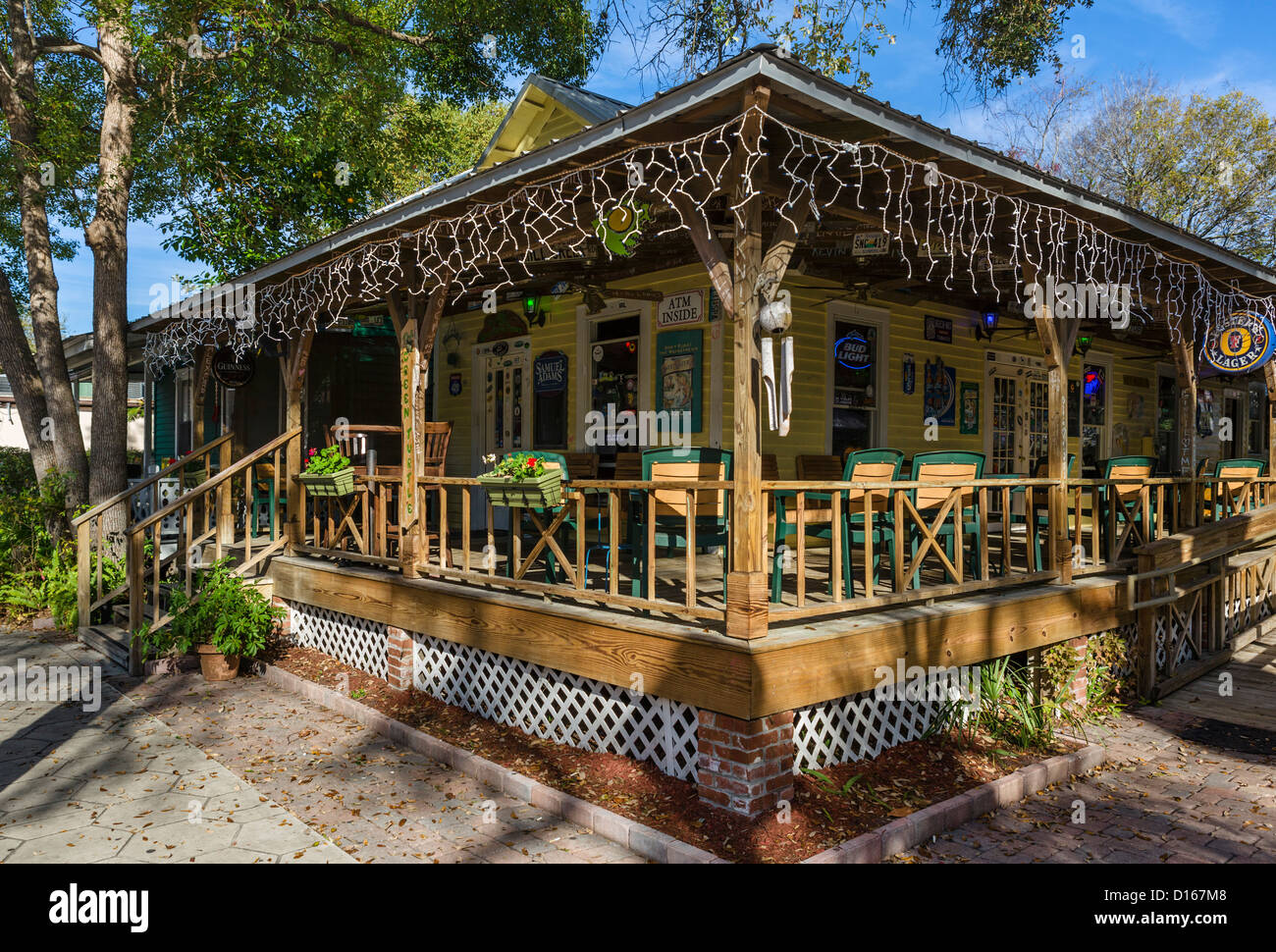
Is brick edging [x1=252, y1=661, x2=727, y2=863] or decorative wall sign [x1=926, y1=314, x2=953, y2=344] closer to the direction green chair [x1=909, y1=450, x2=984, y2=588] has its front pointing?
the decorative wall sign

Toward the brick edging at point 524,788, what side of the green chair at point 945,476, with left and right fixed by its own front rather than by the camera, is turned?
back

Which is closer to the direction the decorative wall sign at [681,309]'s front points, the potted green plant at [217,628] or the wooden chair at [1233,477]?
the potted green plant

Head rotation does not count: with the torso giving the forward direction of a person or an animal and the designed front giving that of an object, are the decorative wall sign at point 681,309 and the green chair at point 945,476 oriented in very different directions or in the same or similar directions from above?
very different directions
